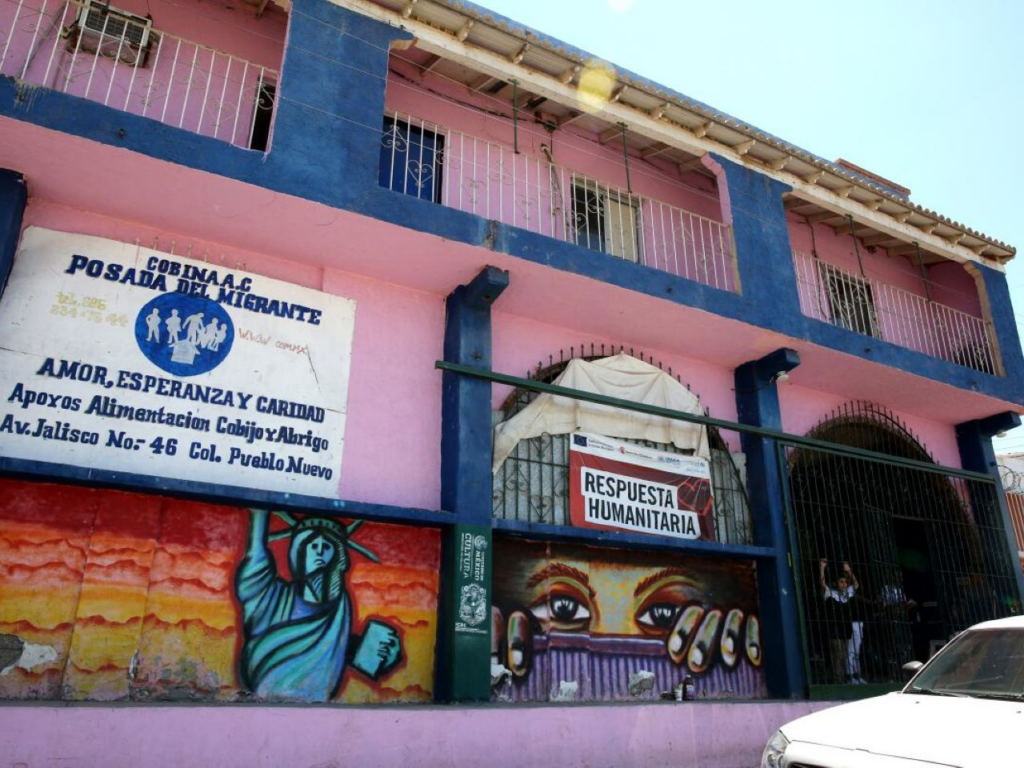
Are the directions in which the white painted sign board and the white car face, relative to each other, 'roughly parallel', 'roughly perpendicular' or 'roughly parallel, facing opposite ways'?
roughly perpendicular

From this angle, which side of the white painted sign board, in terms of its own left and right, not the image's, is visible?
front

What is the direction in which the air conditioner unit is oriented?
toward the camera

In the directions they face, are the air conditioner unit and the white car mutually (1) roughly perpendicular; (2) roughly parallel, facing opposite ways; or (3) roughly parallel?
roughly perpendicular

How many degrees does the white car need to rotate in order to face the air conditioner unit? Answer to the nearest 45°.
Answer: approximately 45° to its right

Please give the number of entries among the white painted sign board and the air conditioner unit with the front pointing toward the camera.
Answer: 2

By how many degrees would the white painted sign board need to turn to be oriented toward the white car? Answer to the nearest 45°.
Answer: approximately 45° to its left

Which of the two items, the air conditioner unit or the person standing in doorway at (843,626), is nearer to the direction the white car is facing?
the air conditioner unit

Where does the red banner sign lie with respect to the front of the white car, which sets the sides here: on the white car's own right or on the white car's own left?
on the white car's own right

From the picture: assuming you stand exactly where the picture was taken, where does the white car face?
facing the viewer and to the left of the viewer

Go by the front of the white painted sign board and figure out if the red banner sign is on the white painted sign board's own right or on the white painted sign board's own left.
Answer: on the white painted sign board's own left

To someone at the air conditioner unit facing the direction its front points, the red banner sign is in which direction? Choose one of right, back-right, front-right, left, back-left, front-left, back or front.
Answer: left
